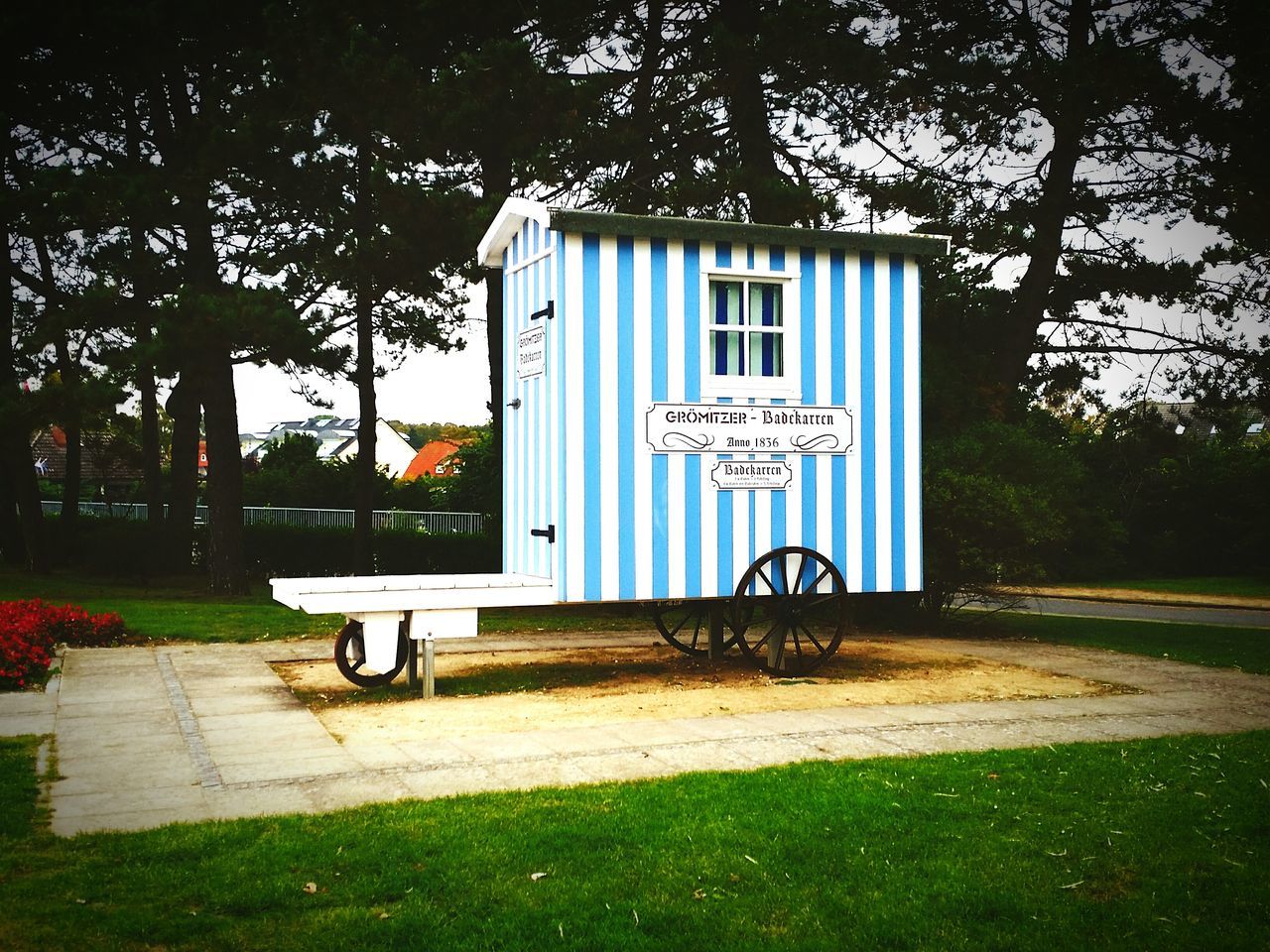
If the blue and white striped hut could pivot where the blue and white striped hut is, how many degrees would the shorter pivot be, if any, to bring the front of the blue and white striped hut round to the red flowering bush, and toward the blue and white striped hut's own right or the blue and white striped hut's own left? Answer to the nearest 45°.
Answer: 0° — it already faces it

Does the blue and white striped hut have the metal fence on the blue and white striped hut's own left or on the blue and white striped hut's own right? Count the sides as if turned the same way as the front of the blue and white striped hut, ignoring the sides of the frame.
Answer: on the blue and white striped hut's own right

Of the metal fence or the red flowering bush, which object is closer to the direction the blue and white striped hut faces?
the red flowering bush

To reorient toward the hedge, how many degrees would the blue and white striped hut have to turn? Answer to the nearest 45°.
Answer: approximately 45° to its right

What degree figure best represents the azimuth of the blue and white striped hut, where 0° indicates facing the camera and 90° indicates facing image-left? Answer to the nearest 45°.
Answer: approximately 90°

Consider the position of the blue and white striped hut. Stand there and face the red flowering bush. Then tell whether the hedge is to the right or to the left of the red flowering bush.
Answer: right

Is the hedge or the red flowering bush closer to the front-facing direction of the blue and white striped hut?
the red flowering bush
